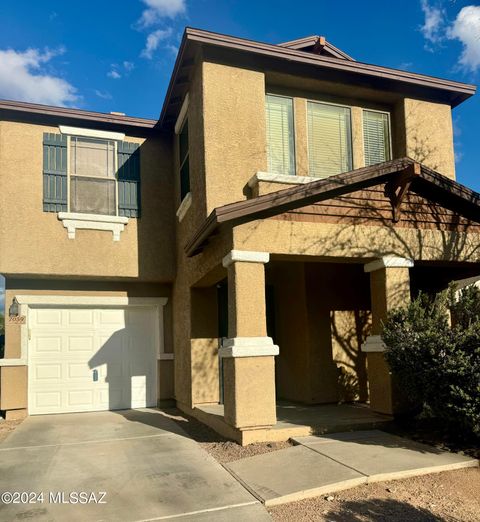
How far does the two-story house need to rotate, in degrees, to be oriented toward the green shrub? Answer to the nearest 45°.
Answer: approximately 45° to its left

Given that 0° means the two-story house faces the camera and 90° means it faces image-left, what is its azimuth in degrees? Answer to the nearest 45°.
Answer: approximately 0°
